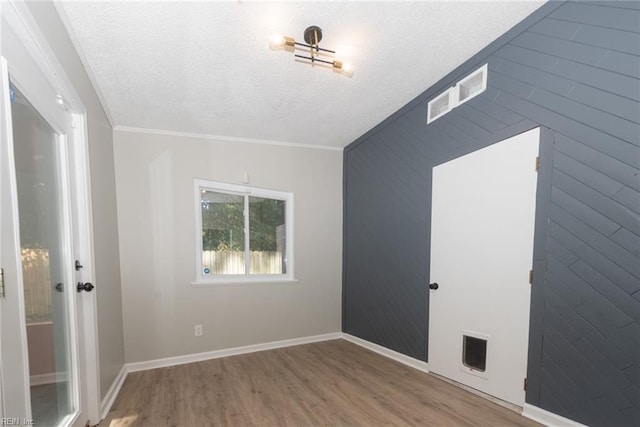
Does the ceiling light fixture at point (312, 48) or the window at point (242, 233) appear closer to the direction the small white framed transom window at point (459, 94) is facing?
the ceiling light fixture

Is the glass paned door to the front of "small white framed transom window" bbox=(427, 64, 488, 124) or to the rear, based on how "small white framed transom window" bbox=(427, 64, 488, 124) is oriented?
to the front

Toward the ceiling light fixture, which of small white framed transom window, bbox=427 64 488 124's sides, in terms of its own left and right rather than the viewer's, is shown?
front

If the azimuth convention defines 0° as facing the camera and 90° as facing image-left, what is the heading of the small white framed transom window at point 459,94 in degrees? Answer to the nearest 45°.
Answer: approximately 45°
